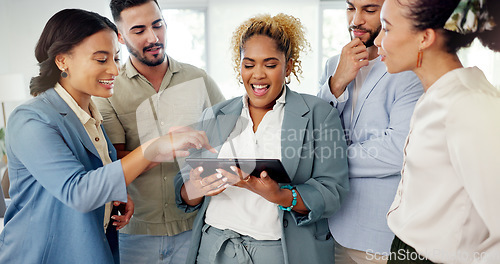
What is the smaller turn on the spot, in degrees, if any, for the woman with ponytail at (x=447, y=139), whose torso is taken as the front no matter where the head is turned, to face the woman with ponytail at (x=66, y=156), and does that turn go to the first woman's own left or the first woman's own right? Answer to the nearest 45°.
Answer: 0° — they already face them

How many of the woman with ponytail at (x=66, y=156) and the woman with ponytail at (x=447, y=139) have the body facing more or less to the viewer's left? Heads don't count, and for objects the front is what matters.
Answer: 1

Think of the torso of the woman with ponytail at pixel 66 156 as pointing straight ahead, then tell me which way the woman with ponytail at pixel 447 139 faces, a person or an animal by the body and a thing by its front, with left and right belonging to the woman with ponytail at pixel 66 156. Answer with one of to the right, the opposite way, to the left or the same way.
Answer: the opposite way

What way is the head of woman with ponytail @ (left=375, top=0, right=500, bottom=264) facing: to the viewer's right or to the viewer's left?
to the viewer's left

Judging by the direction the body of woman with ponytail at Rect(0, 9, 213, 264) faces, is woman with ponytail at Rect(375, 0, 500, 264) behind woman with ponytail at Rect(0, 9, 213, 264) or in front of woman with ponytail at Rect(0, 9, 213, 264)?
in front

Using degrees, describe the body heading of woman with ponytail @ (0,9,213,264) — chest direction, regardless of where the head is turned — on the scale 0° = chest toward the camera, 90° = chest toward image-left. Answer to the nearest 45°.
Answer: approximately 315°

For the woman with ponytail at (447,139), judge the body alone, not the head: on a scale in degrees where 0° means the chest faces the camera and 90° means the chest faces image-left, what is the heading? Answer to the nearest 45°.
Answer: approximately 90°

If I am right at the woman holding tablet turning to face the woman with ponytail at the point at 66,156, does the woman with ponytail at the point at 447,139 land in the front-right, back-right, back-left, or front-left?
back-left
